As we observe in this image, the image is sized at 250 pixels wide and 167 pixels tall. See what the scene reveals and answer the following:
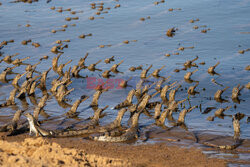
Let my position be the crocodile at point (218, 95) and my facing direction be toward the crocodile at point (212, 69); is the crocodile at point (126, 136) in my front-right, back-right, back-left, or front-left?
back-left

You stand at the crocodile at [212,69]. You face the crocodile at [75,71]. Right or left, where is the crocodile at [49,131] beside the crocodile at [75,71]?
left

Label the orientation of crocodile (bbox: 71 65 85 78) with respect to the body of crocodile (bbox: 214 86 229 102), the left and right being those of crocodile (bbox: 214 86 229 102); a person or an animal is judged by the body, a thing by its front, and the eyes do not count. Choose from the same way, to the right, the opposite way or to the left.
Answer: the same way

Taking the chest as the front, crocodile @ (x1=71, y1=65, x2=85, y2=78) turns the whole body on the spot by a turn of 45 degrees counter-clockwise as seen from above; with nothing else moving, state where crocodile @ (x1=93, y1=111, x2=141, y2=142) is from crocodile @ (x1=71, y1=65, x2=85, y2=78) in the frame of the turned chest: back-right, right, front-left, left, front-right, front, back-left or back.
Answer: back-right
